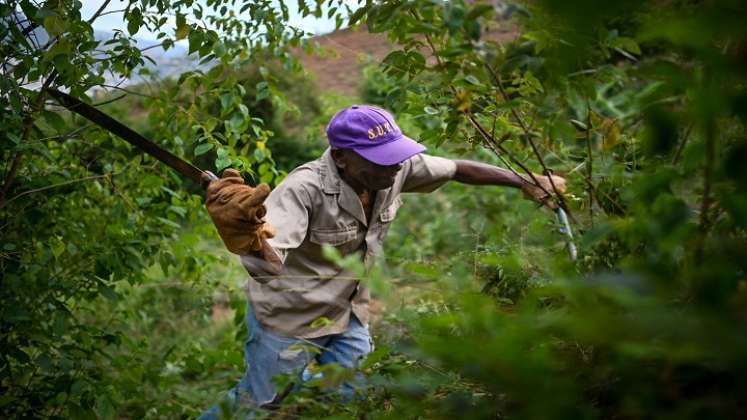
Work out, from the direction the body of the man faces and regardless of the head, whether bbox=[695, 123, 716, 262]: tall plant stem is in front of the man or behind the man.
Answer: in front

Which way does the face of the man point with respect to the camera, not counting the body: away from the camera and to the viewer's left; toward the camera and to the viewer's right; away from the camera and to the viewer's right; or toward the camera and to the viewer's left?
toward the camera and to the viewer's right

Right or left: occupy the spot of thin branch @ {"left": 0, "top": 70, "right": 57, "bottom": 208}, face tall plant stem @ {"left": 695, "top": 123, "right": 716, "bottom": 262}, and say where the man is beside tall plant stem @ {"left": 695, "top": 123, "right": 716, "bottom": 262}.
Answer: left

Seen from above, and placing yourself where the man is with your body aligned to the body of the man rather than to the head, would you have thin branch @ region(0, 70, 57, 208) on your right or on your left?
on your right

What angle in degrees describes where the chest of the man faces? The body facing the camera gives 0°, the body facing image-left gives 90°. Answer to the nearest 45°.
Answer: approximately 315°
